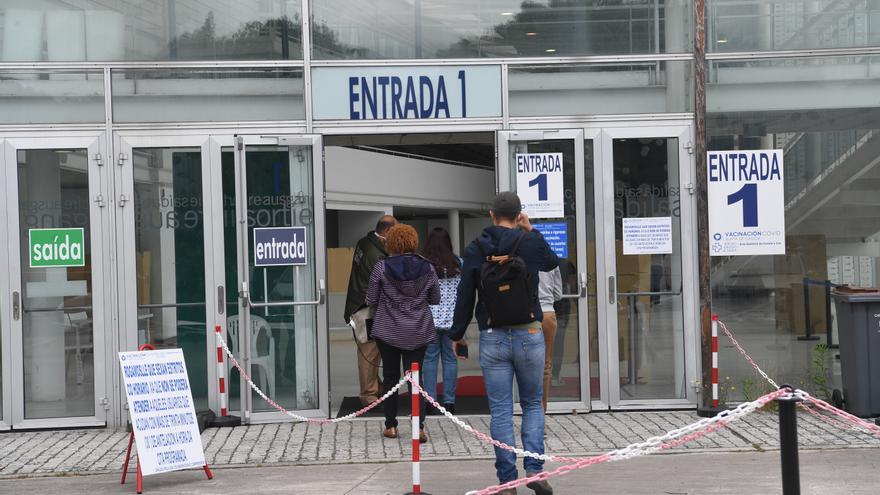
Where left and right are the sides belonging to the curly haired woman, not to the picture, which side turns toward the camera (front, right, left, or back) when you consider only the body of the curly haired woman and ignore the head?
back

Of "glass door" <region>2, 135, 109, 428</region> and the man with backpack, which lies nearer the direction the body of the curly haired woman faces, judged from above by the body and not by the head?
the glass door

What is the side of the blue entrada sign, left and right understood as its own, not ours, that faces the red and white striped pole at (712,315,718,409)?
left

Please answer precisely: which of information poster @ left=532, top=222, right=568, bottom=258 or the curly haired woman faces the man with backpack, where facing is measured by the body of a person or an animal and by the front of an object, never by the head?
the information poster

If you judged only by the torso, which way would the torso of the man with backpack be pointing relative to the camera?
away from the camera

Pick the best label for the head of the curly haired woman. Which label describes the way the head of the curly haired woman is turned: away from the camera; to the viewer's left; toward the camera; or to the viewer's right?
away from the camera

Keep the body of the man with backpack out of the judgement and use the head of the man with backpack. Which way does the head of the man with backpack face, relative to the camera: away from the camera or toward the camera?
away from the camera

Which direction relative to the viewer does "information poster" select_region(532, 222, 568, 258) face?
toward the camera

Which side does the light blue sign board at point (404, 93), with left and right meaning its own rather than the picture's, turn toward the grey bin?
left

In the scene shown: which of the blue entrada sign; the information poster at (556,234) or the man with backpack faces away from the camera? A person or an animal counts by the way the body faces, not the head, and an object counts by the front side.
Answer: the man with backpack

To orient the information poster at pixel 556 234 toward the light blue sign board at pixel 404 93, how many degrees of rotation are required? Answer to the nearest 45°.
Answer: approximately 90° to its right

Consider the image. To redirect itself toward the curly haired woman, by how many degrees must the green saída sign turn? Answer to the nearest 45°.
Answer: approximately 45° to its left

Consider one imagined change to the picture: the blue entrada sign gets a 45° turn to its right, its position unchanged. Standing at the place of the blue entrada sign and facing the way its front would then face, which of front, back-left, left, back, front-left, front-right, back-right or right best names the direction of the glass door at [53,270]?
front-right

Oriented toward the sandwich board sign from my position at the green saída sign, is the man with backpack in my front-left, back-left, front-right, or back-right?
front-left

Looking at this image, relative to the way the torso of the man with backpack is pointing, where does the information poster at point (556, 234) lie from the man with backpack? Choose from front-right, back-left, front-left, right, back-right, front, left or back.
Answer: front

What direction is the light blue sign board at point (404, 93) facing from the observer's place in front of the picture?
facing the viewer
